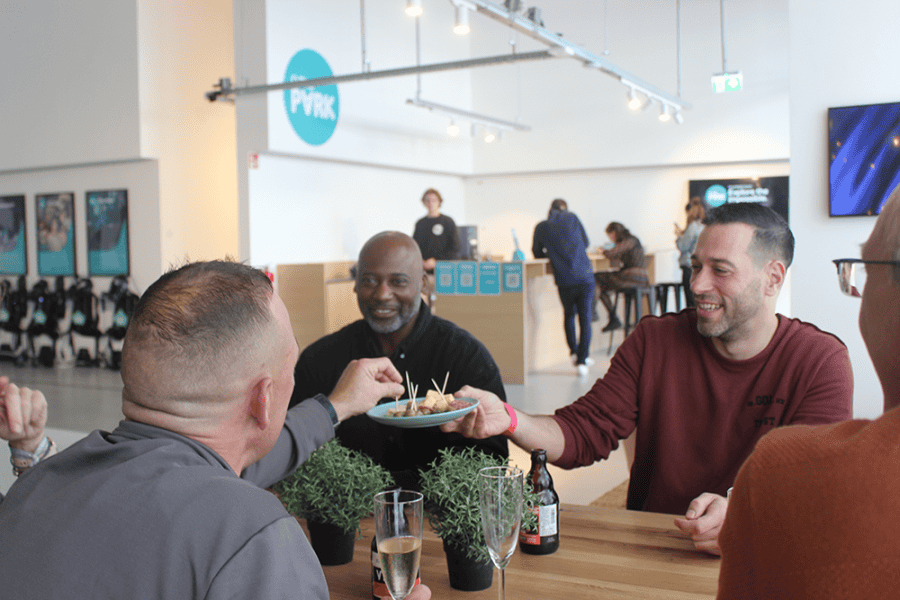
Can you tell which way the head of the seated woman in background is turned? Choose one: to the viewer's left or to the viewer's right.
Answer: to the viewer's left

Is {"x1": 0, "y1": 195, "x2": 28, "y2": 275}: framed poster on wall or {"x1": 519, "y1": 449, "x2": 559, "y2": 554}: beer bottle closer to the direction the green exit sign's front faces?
the beer bottle

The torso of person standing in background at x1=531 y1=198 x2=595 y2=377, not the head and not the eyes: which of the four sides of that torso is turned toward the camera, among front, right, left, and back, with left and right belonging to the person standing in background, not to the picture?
back

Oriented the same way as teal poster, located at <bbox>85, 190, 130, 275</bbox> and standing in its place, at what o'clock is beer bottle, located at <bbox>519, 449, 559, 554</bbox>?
The beer bottle is roughly at 12 o'clock from the teal poster.

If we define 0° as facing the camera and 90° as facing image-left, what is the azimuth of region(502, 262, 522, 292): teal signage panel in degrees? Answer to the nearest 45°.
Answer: approximately 0°

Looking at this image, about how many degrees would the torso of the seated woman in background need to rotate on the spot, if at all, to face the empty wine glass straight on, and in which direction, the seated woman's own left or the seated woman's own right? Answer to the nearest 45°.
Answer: approximately 90° to the seated woman's own left

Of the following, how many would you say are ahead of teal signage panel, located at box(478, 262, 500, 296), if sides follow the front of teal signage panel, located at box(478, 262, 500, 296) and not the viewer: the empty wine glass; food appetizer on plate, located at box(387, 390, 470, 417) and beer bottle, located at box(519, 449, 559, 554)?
3

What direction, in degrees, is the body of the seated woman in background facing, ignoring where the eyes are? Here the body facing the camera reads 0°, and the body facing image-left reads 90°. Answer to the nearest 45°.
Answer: approximately 90°
